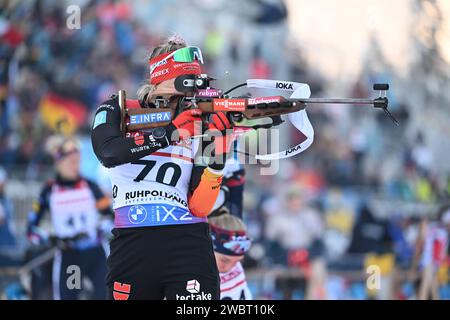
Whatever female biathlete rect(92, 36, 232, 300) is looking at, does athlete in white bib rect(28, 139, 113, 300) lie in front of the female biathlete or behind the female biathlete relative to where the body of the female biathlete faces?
behind

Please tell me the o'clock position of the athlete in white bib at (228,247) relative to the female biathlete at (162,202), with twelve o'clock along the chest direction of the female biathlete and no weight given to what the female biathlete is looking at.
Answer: The athlete in white bib is roughly at 8 o'clock from the female biathlete.

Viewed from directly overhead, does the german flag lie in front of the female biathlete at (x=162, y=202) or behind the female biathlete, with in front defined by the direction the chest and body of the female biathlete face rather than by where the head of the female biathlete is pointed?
behind

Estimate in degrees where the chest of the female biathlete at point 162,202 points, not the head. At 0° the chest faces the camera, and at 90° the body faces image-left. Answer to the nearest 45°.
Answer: approximately 315°
